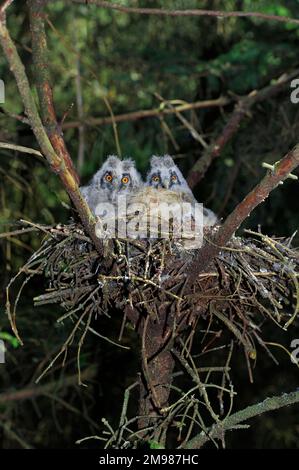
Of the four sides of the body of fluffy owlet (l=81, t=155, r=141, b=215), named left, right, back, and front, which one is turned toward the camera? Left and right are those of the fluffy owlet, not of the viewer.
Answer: front

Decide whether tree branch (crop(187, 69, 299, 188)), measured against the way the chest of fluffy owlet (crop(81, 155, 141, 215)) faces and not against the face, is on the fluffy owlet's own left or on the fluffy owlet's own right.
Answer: on the fluffy owlet's own left
